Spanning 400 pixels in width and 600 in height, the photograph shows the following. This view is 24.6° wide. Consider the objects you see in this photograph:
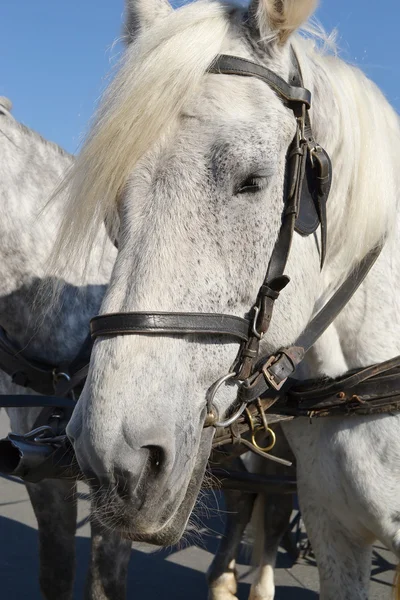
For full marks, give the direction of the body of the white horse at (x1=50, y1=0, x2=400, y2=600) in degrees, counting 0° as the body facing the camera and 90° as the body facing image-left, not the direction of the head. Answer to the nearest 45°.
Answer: approximately 45°

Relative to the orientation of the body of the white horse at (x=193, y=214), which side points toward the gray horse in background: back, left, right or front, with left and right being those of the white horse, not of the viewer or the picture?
right
